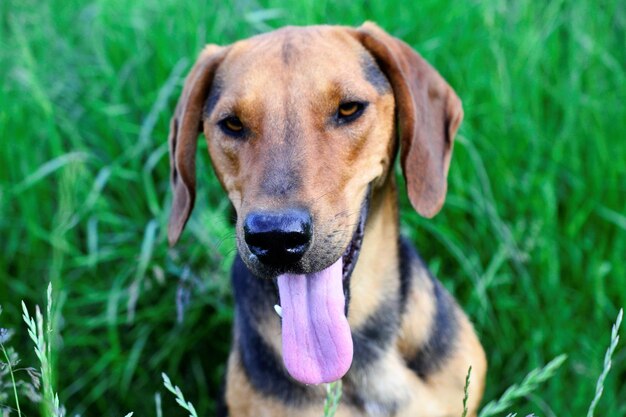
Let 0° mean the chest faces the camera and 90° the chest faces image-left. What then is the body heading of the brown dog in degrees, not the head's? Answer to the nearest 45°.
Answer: approximately 0°

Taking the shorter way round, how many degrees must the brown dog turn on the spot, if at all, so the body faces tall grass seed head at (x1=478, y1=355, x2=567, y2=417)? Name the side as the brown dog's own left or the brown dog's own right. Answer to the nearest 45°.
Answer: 0° — it already faces it
